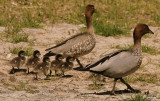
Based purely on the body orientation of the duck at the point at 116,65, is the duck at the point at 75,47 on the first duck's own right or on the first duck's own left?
on the first duck's own left

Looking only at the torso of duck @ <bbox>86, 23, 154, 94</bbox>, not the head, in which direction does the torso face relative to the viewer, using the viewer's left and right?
facing to the right of the viewer

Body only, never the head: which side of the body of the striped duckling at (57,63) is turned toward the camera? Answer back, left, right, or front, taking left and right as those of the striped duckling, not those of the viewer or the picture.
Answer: right

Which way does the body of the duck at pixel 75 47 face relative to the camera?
to the viewer's right

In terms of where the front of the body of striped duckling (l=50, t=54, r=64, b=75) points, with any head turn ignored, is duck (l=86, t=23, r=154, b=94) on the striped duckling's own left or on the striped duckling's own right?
on the striped duckling's own right

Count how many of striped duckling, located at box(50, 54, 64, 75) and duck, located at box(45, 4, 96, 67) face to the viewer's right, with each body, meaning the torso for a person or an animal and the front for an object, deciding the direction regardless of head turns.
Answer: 2

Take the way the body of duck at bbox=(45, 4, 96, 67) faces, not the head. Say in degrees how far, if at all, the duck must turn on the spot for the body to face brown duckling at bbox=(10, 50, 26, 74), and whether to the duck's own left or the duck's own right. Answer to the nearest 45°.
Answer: approximately 180°

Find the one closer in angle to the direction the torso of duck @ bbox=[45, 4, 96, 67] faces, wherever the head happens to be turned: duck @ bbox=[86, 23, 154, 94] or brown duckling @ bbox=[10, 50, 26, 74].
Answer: the duck

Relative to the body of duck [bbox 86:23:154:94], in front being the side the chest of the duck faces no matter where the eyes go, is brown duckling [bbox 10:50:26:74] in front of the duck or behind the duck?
behind
